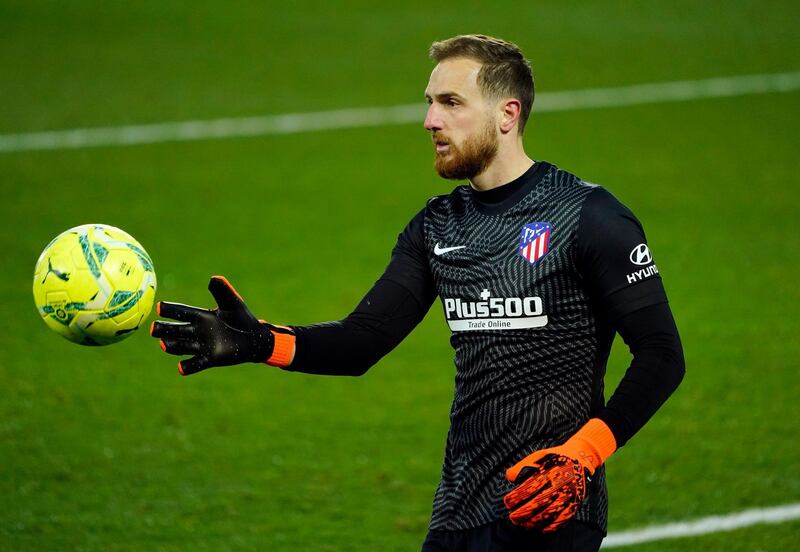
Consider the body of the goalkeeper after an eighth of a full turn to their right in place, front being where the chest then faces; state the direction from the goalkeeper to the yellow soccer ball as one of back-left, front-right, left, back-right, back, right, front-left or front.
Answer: front

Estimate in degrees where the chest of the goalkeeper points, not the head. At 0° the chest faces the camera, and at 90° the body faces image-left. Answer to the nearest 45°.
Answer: approximately 45°
